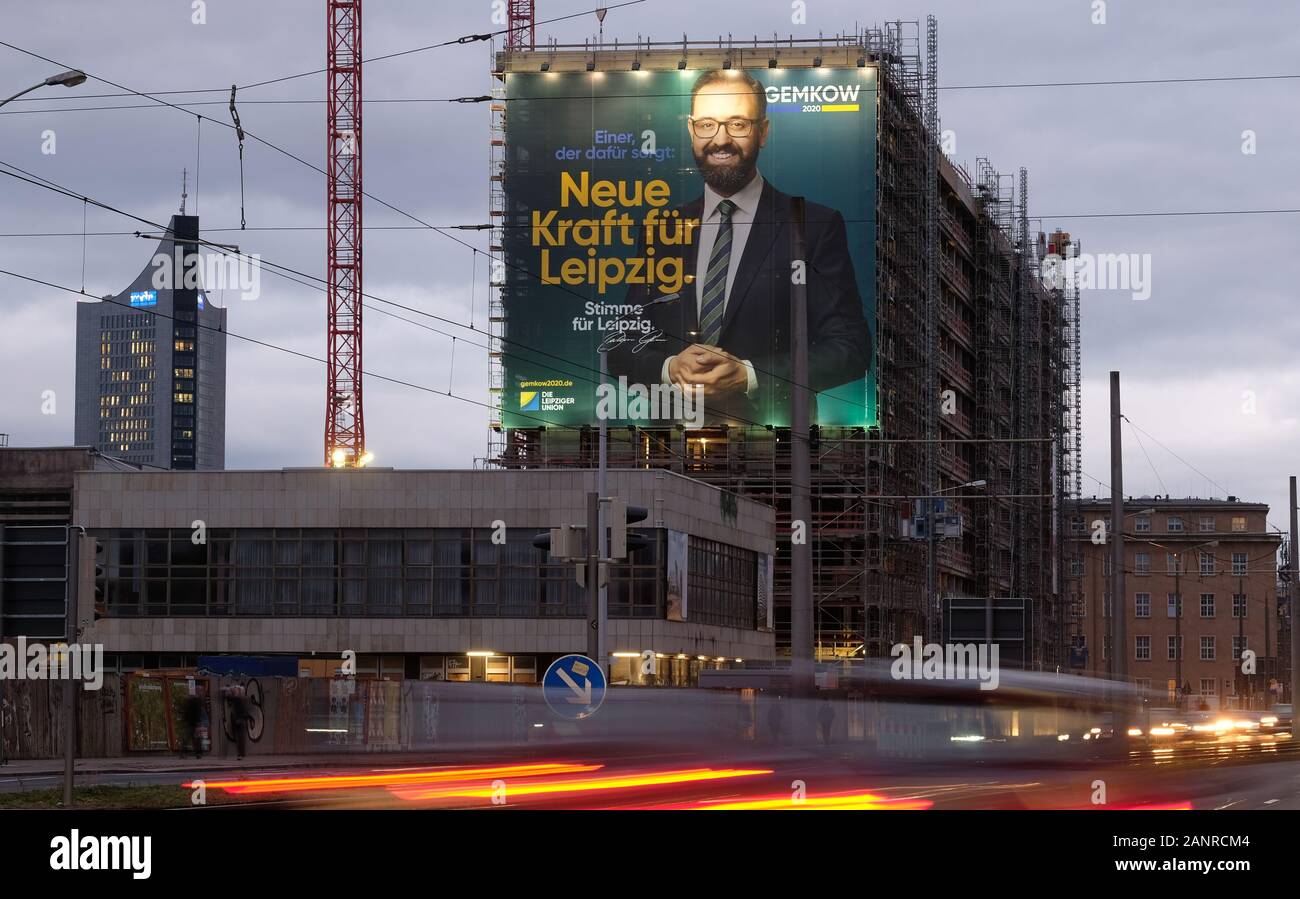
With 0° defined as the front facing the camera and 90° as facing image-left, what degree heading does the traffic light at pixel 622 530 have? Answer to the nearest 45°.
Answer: approximately 270°

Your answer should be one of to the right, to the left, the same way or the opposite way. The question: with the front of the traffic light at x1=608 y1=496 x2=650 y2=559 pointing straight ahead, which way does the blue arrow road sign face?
to the right

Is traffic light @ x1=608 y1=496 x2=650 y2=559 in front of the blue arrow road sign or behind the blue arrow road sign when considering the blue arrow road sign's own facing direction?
behind

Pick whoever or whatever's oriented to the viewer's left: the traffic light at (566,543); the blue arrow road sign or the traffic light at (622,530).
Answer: the traffic light at (566,543)

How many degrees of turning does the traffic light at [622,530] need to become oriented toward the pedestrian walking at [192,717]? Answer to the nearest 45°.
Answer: approximately 135° to its left

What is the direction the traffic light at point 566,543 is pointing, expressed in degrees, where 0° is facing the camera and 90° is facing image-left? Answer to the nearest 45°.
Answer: approximately 90°

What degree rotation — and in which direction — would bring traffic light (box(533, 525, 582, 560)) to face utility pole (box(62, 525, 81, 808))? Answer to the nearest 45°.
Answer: approximately 45° to its left

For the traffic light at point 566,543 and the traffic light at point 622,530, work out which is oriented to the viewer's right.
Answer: the traffic light at point 622,530

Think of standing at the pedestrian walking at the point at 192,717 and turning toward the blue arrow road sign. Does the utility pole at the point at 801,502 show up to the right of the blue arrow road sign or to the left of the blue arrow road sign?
left

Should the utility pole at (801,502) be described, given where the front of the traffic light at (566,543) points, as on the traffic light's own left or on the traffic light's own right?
on the traffic light's own right

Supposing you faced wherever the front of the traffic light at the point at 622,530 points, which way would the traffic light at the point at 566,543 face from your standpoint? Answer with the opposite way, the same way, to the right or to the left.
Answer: the opposite way
